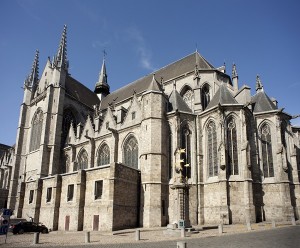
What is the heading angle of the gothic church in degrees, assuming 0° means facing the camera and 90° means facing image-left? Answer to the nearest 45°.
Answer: approximately 135°
